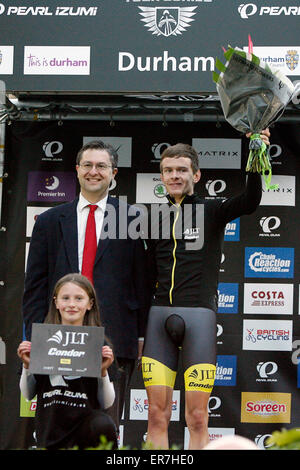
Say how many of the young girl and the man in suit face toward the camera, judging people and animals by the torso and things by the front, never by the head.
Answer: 2

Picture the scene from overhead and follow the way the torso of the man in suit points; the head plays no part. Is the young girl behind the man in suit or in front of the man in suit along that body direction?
in front

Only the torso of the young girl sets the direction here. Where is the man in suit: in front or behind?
behind

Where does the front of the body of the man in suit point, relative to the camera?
toward the camera
